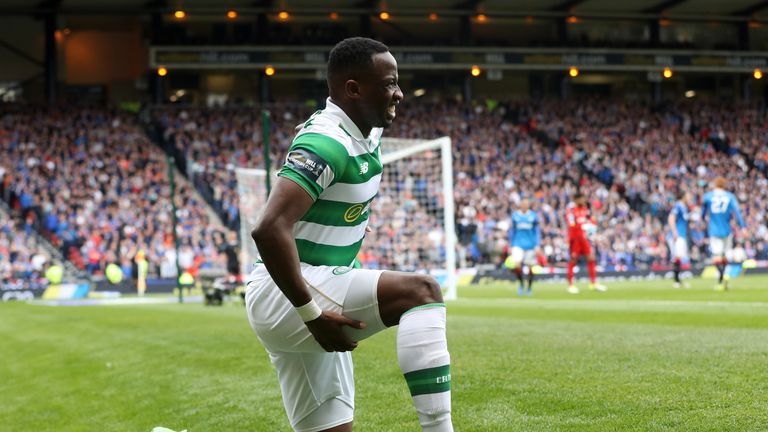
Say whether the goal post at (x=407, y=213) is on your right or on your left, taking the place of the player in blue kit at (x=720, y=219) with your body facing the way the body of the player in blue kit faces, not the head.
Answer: on your left

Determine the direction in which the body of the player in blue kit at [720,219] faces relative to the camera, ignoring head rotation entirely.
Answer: away from the camera

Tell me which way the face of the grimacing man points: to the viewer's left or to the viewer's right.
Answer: to the viewer's right

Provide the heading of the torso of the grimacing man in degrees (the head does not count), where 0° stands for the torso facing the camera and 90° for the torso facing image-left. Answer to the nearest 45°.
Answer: approximately 270°

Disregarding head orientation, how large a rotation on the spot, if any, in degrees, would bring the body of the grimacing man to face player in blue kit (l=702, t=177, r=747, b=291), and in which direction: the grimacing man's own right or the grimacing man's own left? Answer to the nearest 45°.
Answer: approximately 45° to the grimacing man's own left

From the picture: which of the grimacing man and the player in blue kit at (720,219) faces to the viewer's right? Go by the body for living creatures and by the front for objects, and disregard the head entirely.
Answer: the grimacing man
